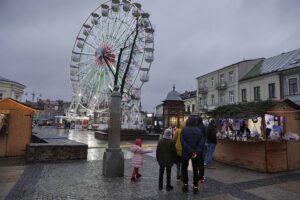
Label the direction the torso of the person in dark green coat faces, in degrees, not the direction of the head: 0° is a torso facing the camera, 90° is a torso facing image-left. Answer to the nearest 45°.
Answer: approximately 180°

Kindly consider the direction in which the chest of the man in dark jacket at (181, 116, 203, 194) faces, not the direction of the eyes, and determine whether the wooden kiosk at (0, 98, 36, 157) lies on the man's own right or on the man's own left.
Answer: on the man's own left

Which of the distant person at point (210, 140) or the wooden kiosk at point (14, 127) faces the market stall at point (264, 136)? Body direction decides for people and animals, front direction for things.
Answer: the distant person

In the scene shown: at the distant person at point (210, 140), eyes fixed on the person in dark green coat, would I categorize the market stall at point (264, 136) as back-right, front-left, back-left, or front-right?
back-left

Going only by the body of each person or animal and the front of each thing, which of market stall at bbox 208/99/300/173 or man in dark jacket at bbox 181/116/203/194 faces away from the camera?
the man in dark jacket

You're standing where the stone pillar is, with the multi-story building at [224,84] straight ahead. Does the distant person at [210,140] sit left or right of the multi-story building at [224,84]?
right

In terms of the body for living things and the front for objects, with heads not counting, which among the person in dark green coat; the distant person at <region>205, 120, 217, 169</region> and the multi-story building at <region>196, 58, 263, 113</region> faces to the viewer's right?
the distant person

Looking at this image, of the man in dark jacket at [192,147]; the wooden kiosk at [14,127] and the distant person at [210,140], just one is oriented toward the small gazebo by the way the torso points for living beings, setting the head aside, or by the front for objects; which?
the man in dark jacket

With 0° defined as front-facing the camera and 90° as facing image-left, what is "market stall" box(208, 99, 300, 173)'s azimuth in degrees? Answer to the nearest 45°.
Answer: approximately 45°

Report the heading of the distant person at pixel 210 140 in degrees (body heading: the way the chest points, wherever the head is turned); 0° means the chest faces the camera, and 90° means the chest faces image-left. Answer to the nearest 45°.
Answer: approximately 270°

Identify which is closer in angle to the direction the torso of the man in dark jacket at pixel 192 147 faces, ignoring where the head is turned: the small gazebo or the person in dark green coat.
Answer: the small gazebo

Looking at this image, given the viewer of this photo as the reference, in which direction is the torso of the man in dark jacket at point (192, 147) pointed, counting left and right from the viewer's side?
facing away from the viewer

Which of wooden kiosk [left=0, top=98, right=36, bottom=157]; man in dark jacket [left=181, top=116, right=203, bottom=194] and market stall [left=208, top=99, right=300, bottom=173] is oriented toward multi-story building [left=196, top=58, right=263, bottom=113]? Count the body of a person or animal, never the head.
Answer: the man in dark jacket

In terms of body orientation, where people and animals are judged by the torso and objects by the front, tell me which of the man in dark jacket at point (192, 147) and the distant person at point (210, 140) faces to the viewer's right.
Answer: the distant person

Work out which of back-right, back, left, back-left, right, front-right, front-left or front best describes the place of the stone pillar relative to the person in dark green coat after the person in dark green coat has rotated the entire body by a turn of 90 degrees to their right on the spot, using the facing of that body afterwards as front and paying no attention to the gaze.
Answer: back-left
